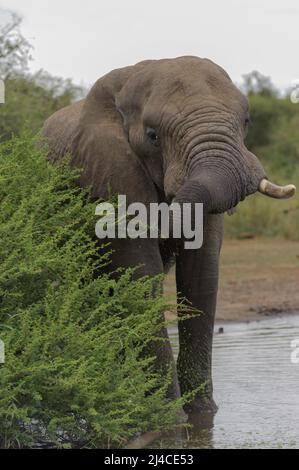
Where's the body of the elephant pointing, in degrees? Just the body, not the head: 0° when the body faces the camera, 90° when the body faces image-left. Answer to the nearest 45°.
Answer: approximately 315°

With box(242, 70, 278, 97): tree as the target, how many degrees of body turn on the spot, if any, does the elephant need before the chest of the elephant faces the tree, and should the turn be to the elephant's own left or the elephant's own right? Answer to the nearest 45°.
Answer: approximately 135° to the elephant's own left
